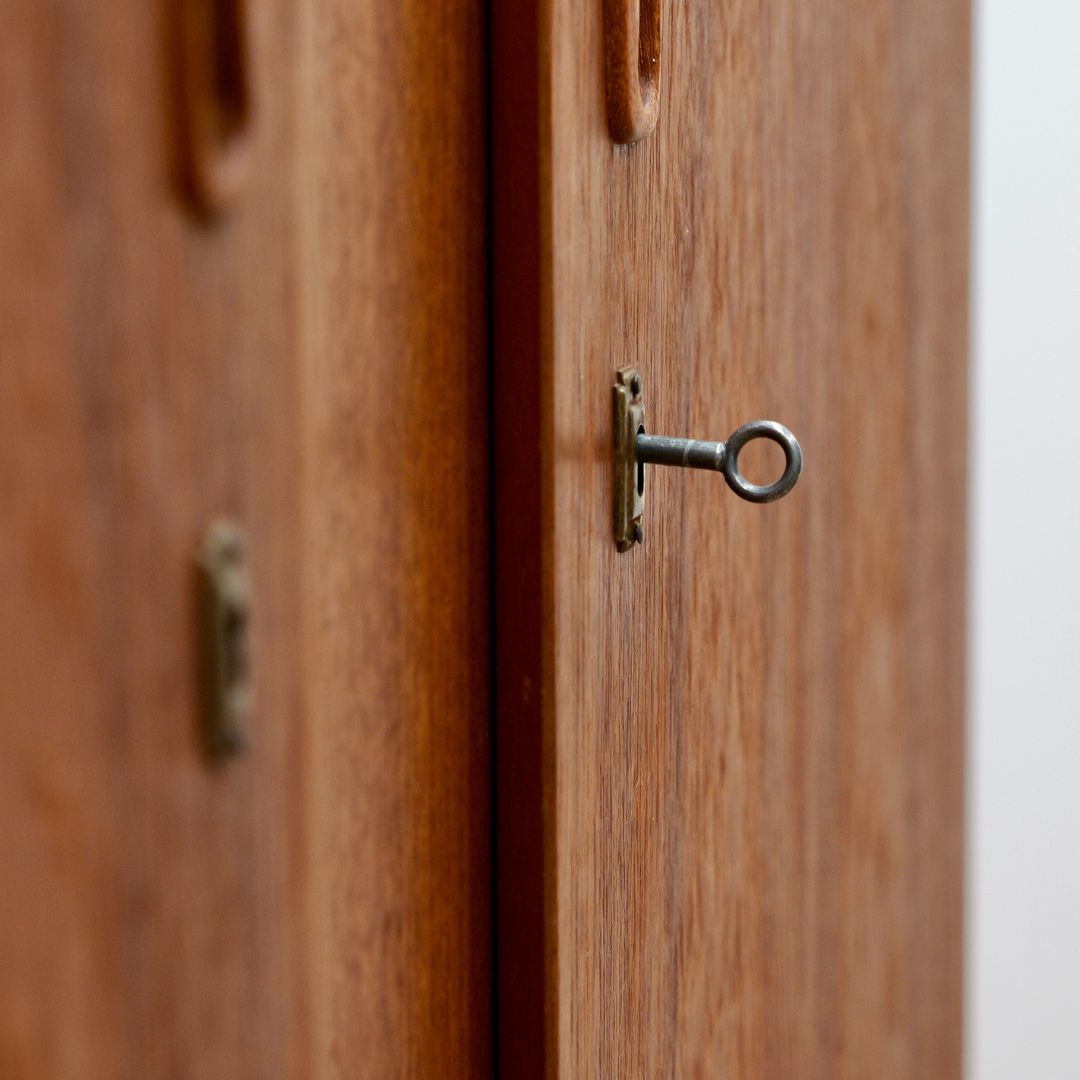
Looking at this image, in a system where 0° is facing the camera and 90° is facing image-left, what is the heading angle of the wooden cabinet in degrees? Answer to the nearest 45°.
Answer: approximately 315°
